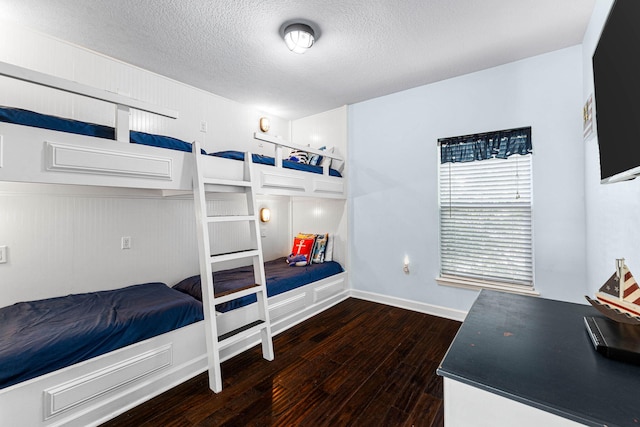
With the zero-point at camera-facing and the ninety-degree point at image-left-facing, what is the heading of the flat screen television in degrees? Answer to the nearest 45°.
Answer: approximately 45°

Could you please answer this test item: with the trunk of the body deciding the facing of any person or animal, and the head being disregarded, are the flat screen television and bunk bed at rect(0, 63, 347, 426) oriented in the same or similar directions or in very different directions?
very different directions
